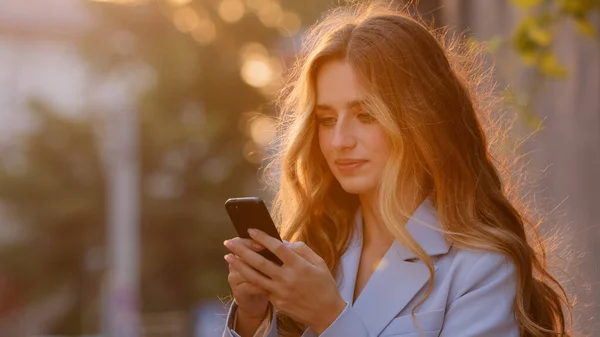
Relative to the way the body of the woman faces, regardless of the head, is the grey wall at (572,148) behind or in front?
behind

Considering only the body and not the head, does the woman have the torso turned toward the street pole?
no

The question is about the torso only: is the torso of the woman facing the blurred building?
no

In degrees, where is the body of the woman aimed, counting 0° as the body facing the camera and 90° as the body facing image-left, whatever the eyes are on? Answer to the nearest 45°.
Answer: approximately 45°

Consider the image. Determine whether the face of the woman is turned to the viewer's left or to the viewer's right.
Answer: to the viewer's left
